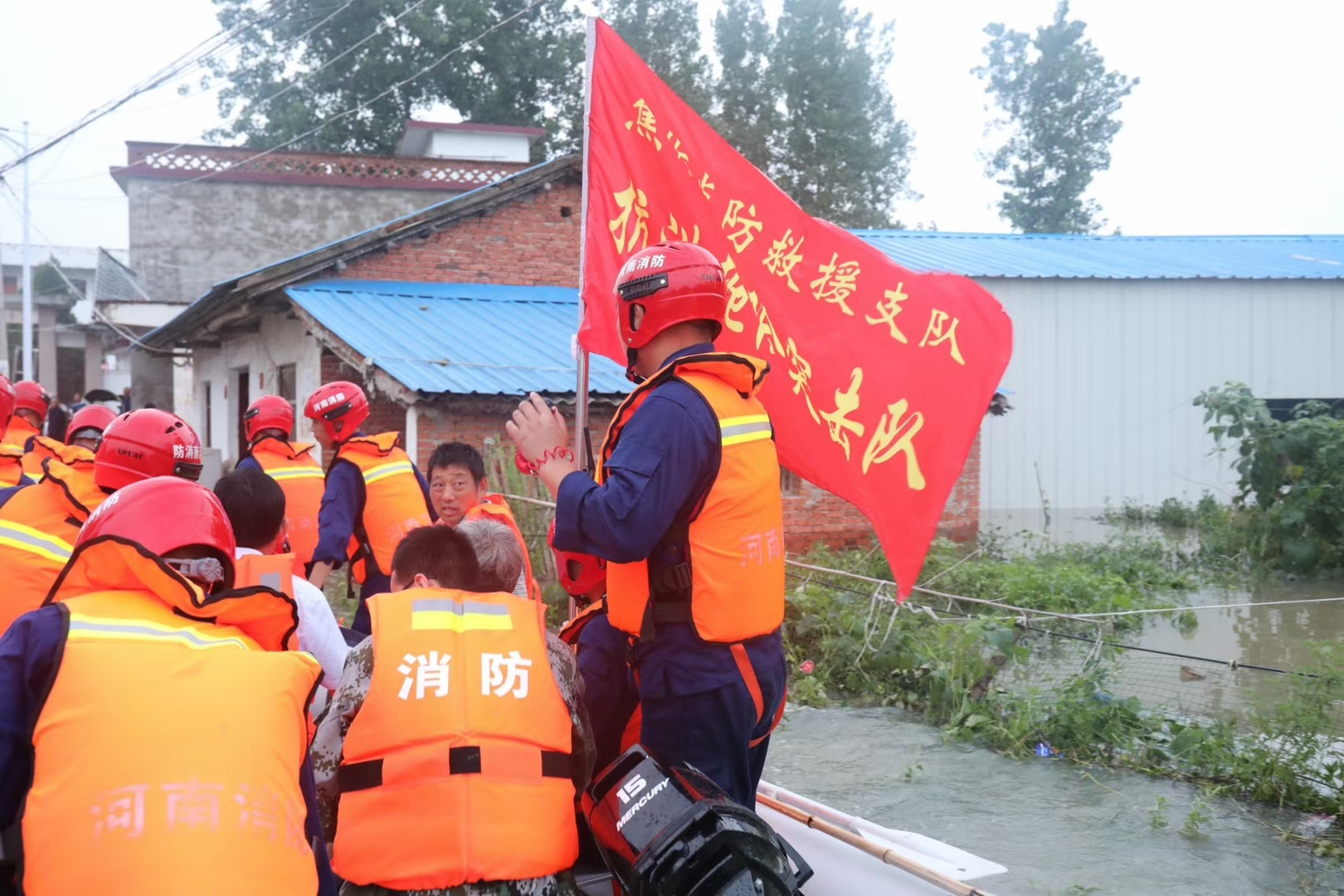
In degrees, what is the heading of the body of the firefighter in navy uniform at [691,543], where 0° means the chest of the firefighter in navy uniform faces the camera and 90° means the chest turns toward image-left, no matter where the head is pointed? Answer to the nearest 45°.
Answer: approximately 135°

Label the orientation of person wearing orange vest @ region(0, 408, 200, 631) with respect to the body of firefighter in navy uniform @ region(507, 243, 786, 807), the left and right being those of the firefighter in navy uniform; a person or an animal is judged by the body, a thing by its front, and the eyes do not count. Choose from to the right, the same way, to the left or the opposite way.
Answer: to the right

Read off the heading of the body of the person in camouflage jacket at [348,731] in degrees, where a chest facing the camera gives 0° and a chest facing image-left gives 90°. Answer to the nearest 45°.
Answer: approximately 180°

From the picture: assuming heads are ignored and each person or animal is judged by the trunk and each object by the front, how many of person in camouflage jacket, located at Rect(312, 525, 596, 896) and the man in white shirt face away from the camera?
2

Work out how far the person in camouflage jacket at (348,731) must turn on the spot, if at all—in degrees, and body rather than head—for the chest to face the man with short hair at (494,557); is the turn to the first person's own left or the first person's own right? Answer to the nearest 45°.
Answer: approximately 45° to the first person's own right

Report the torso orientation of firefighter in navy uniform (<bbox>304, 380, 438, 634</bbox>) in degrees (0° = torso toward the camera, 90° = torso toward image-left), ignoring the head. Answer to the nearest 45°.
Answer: approximately 135°

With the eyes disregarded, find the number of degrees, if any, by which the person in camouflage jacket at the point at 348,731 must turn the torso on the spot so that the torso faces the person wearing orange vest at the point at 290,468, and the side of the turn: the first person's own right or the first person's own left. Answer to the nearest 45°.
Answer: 0° — they already face them

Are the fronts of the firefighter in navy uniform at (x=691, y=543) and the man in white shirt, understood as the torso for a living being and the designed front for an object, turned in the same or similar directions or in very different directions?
same or similar directions

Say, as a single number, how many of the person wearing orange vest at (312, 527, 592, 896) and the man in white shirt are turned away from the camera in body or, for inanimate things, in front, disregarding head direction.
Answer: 2

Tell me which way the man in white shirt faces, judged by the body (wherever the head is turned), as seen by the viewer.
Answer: away from the camera

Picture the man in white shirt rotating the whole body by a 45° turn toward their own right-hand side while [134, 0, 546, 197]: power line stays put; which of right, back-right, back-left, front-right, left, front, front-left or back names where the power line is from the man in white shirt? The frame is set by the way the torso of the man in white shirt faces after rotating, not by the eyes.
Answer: front-left

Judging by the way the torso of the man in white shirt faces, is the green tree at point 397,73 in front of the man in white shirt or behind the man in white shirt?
in front

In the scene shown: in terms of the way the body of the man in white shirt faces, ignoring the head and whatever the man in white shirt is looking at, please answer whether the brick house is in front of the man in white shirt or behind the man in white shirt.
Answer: in front

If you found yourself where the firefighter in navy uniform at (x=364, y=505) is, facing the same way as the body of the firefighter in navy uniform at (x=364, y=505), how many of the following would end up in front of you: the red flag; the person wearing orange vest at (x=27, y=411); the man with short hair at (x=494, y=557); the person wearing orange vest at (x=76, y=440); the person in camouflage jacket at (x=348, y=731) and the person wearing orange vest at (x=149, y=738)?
2
